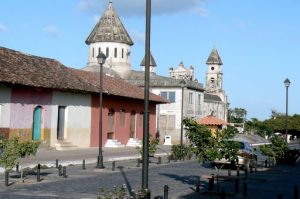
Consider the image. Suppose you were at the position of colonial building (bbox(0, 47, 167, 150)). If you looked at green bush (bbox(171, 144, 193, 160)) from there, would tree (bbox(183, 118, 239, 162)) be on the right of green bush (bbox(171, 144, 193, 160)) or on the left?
right

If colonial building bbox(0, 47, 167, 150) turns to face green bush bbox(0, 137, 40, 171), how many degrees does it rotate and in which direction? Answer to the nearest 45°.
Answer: approximately 45° to its right

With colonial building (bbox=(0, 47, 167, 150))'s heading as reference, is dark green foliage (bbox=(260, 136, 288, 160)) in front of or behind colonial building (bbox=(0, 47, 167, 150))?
in front

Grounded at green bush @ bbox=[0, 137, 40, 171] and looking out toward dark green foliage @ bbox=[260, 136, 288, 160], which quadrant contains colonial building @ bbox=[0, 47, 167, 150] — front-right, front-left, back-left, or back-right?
front-left

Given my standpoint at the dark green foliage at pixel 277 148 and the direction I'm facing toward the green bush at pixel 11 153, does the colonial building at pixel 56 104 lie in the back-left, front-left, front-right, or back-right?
front-right

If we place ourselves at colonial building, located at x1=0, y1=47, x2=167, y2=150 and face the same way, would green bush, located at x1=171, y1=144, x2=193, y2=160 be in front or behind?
in front
